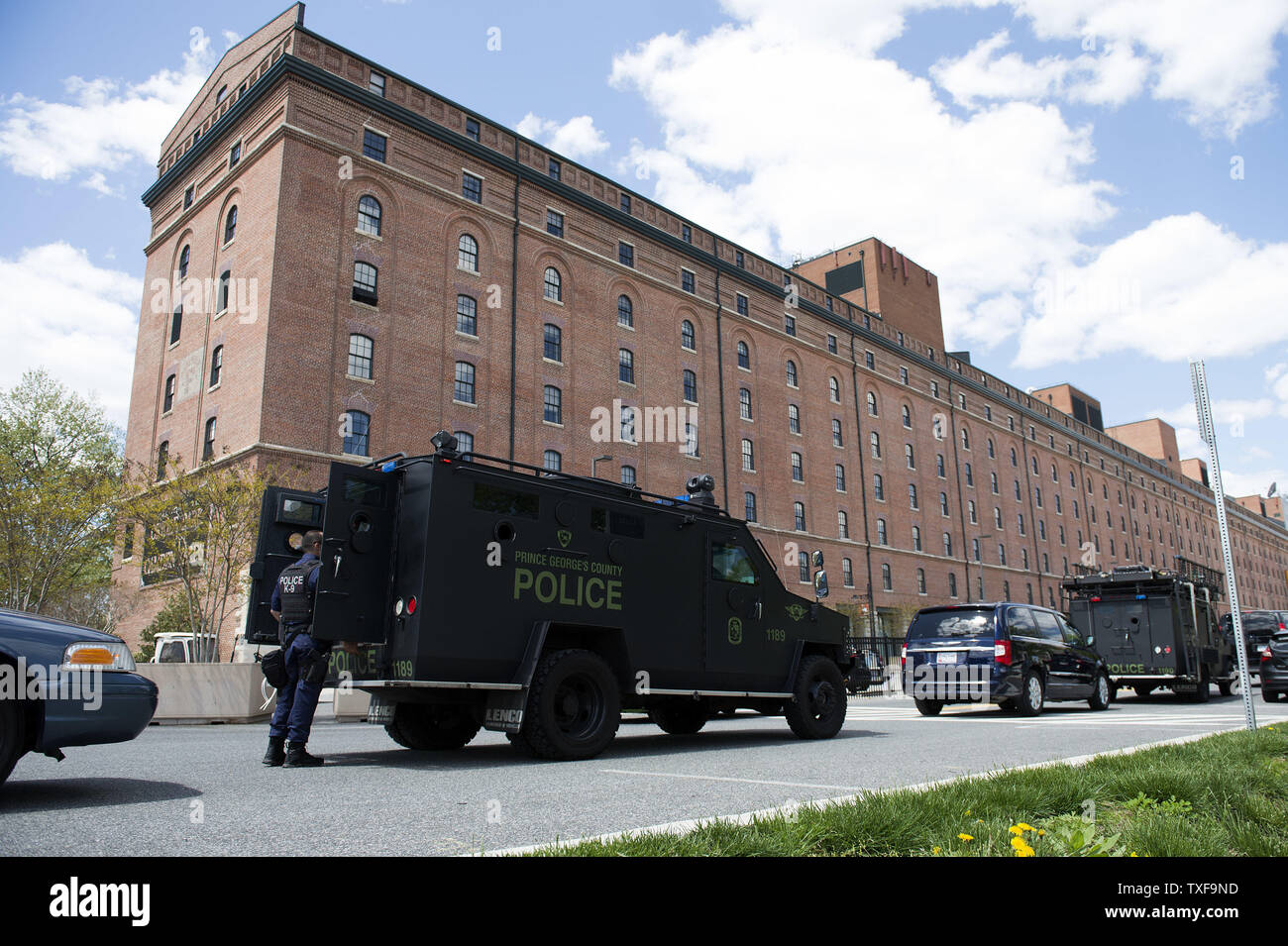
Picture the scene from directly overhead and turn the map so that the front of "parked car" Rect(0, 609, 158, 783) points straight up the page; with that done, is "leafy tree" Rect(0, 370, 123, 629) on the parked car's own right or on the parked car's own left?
on the parked car's own left

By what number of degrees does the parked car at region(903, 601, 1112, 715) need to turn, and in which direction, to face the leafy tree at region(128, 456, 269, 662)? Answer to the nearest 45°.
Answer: approximately 135° to its left

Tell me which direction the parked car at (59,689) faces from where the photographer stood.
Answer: facing to the right of the viewer

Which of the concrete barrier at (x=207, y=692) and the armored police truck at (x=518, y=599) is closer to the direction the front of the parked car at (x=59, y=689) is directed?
the armored police truck

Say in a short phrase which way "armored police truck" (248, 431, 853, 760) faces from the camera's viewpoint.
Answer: facing away from the viewer and to the right of the viewer

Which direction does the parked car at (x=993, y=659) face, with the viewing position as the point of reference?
facing away from the viewer and to the right of the viewer

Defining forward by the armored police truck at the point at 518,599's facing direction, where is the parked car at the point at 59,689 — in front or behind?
behind
